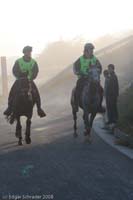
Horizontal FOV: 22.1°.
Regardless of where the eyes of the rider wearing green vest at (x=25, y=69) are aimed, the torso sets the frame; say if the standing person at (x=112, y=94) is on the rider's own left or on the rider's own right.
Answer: on the rider's own left

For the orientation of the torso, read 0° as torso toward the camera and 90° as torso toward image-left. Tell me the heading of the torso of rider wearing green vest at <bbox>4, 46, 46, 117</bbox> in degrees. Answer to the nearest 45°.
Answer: approximately 0°

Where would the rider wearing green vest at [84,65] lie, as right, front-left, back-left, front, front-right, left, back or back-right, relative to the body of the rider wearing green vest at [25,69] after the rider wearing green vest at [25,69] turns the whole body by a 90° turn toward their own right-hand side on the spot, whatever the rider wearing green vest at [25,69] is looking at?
back

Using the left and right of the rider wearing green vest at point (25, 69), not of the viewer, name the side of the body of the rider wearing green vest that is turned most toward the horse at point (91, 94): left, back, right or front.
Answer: left
